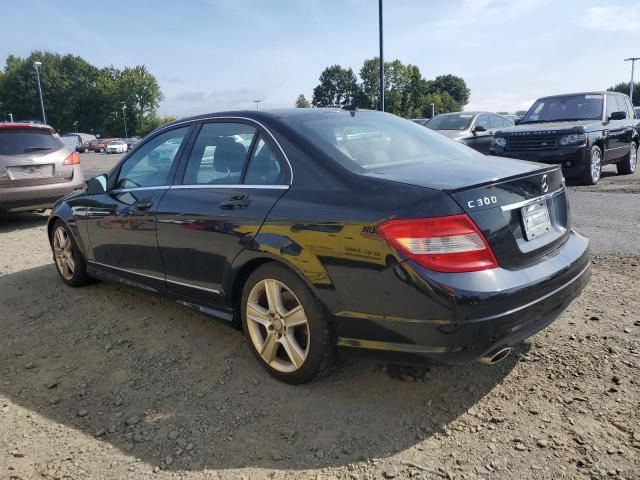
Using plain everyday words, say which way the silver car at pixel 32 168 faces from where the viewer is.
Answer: facing away from the viewer

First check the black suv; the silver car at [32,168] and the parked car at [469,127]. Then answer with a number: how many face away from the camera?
1

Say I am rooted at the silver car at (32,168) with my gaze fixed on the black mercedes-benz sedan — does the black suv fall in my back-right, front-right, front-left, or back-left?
front-left

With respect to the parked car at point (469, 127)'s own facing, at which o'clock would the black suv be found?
The black suv is roughly at 9 o'clock from the parked car.

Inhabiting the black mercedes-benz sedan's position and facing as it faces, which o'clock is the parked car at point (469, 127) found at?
The parked car is roughly at 2 o'clock from the black mercedes-benz sedan.

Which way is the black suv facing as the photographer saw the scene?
facing the viewer and to the left of the viewer

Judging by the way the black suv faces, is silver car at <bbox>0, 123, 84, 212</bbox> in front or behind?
in front

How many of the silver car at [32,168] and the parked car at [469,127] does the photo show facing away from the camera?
1

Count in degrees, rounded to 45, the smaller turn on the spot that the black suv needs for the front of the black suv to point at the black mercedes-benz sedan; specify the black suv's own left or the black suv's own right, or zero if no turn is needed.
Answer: approximately 45° to the black suv's own left

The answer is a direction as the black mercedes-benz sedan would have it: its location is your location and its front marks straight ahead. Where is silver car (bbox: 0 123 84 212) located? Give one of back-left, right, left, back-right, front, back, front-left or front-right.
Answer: front

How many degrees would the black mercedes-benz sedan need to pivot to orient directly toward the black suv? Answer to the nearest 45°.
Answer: approximately 90° to its right

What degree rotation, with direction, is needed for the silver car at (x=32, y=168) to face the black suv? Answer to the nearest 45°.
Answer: approximately 90° to its right

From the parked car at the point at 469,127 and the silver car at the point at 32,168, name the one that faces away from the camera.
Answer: the silver car

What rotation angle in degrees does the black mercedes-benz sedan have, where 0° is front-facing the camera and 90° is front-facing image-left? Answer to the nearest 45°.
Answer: approximately 135°

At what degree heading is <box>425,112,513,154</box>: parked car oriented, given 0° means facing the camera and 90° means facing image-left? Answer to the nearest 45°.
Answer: approximately 45°
